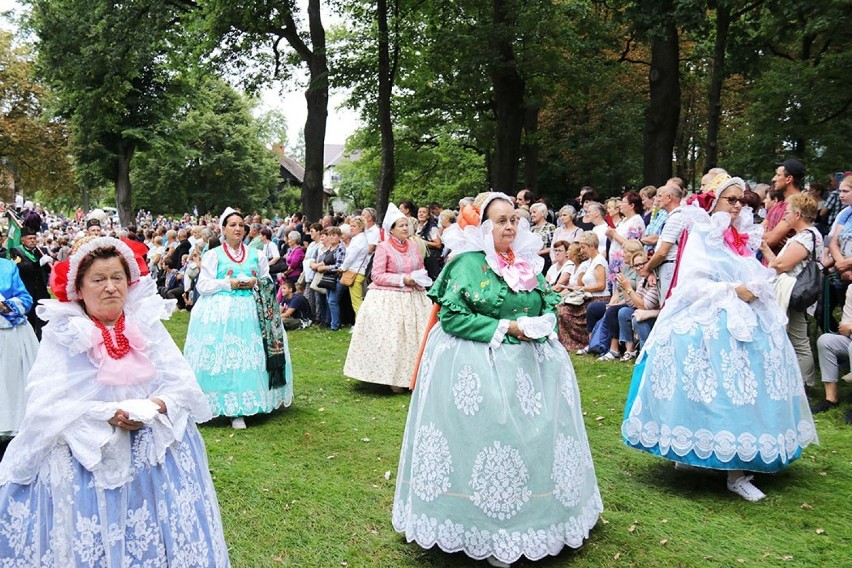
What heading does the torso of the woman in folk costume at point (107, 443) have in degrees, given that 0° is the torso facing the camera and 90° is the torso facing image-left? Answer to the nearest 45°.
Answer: approximately 315°

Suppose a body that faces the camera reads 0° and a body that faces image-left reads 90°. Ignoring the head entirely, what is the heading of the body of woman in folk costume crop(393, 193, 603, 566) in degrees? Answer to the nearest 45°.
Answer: approximately 315°

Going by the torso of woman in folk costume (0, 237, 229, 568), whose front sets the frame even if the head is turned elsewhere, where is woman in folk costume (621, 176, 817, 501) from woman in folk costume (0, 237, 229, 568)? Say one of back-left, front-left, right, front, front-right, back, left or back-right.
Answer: front-left

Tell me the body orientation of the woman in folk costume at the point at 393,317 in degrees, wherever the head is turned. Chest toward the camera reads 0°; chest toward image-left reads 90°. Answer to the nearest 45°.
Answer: approximately 315°

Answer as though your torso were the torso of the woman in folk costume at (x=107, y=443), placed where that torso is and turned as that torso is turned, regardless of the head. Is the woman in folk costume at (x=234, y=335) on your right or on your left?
on your left

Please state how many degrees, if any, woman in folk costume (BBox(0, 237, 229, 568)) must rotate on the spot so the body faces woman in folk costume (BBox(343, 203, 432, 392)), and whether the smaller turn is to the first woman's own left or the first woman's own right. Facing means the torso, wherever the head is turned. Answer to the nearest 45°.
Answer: approximately 90° to the first woman's own left

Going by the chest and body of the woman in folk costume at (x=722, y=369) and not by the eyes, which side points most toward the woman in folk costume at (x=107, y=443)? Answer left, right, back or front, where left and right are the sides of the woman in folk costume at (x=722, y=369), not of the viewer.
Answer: right
